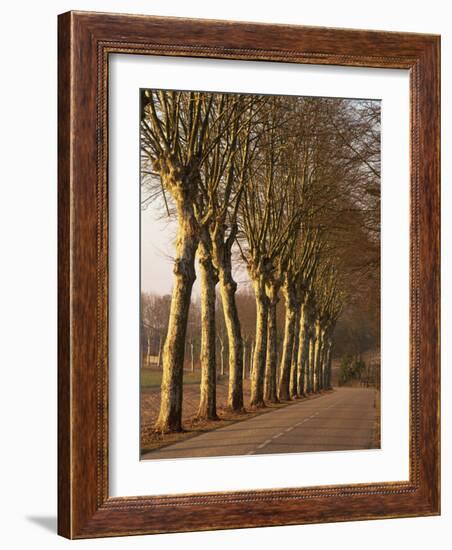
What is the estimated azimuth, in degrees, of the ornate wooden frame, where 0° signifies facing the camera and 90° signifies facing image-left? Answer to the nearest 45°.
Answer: approximately 315°
